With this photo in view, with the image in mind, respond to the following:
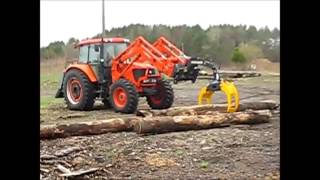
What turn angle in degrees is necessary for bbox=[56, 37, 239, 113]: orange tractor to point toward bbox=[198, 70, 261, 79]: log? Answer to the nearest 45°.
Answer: approximately 45° to its left

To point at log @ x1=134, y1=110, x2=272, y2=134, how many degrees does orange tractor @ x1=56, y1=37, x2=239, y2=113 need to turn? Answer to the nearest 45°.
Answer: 0° — it already faces it

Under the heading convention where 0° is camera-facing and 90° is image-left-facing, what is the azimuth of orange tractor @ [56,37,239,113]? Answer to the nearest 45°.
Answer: approximately 315°

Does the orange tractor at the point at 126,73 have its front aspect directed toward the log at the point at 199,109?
yes

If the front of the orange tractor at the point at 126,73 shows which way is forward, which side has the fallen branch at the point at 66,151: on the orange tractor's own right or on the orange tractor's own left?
on the orange tractor's own right

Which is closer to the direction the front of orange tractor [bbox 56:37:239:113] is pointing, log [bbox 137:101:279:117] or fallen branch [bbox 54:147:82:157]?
the log
